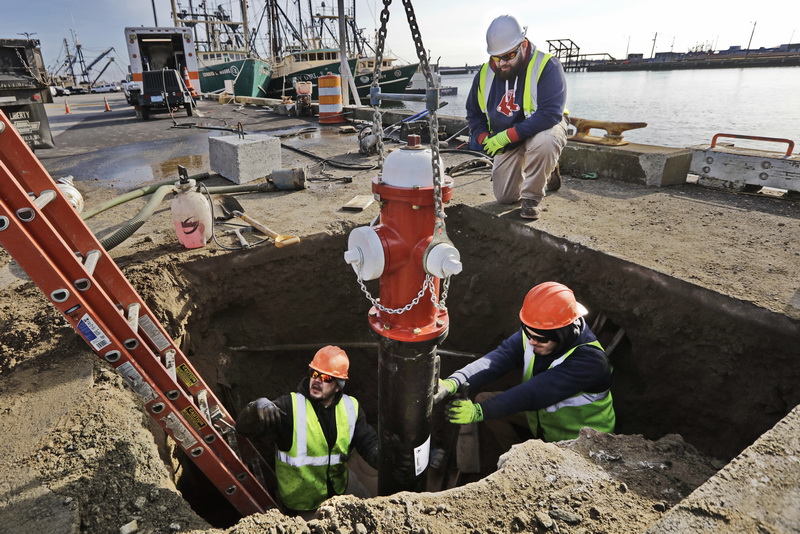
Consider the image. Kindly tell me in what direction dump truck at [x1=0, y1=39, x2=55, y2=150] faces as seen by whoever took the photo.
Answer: facing away from the viewer

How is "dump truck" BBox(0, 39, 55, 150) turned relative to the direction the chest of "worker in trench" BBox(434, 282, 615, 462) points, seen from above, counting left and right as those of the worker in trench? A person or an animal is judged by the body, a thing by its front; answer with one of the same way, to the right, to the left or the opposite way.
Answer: to the right

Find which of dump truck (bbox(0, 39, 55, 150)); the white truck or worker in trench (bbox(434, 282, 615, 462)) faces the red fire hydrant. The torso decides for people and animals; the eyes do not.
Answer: the worker in trench

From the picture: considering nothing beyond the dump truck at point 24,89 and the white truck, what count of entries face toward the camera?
0

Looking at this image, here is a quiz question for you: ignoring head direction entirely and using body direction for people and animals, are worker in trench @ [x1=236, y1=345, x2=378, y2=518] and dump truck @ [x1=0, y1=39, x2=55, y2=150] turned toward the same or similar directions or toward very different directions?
very different directions

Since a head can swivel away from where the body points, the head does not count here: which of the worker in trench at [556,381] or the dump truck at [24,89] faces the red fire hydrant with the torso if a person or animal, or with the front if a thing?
the worker in trench

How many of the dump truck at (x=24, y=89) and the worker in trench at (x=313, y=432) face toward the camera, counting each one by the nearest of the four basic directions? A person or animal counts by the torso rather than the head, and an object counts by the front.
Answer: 1

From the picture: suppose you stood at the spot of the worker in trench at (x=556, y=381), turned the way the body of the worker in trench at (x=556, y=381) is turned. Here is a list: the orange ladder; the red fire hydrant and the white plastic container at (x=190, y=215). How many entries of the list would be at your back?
0

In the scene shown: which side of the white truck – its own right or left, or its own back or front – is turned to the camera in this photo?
back

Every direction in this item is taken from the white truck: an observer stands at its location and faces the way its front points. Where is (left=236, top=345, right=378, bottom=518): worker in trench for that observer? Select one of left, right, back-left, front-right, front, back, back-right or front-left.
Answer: back

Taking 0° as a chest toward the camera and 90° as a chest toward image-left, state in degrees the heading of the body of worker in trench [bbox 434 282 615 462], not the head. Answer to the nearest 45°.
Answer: approximately 45°

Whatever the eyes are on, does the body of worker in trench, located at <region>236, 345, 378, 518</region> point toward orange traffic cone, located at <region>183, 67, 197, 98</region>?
no

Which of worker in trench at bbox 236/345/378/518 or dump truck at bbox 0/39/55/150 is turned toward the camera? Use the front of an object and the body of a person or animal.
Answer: the worker in trench

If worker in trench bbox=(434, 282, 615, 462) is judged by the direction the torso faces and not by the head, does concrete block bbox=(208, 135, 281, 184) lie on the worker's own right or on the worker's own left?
on the worker's own right

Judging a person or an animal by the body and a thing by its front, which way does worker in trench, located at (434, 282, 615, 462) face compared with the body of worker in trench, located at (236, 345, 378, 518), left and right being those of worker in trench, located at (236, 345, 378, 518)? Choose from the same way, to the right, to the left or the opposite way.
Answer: to the right

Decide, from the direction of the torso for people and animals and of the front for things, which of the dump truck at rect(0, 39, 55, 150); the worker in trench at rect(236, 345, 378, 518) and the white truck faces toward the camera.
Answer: the worker in trench

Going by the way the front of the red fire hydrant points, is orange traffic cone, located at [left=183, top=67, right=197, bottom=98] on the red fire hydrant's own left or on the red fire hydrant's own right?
on the red fire hydrant's own right

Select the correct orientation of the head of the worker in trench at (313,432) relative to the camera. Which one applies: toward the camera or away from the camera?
toward the camera

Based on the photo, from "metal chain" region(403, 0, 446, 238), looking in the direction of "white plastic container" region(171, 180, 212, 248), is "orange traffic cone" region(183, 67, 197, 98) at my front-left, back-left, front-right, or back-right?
front-right

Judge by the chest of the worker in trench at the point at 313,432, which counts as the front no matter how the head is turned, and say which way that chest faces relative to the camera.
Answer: toward the camera
